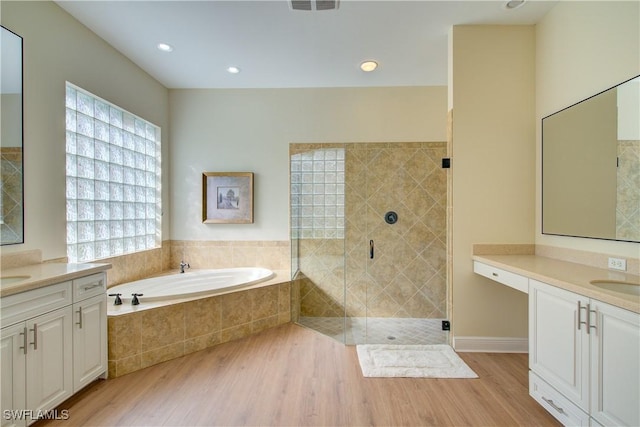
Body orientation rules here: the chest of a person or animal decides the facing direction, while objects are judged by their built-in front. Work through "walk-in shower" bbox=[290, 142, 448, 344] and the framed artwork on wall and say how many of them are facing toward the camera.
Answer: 2

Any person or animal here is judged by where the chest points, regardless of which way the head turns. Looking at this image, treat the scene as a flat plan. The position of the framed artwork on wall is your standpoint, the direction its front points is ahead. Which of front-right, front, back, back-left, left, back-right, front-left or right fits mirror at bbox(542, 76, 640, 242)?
front-left

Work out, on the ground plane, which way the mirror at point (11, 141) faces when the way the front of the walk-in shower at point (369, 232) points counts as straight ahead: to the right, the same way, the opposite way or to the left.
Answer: to the left

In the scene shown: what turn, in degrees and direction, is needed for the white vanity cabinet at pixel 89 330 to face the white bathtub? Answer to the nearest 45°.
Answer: approximately 90° to its left

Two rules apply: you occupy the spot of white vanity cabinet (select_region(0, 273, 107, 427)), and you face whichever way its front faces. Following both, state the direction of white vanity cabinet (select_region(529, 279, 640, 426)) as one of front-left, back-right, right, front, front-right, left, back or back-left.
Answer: front

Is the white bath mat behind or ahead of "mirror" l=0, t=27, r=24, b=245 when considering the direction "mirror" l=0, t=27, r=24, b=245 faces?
ahead

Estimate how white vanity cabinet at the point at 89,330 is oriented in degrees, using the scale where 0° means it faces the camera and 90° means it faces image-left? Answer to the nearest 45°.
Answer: approximately 315°

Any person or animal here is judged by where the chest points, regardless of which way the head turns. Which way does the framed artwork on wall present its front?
toward the camera

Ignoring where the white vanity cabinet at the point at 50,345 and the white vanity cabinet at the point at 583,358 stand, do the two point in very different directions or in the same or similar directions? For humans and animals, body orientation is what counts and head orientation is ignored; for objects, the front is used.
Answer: very different directions

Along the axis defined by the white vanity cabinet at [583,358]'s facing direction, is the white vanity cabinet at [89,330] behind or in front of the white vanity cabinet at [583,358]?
in front

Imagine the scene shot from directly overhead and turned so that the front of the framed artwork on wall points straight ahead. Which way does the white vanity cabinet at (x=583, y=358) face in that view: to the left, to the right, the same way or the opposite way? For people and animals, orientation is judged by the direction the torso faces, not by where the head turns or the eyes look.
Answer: to the right

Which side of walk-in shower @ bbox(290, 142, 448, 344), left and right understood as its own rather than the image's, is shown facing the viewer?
front
